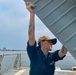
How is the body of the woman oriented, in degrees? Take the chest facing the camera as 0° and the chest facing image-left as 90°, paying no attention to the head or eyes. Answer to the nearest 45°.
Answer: approximately 315°
